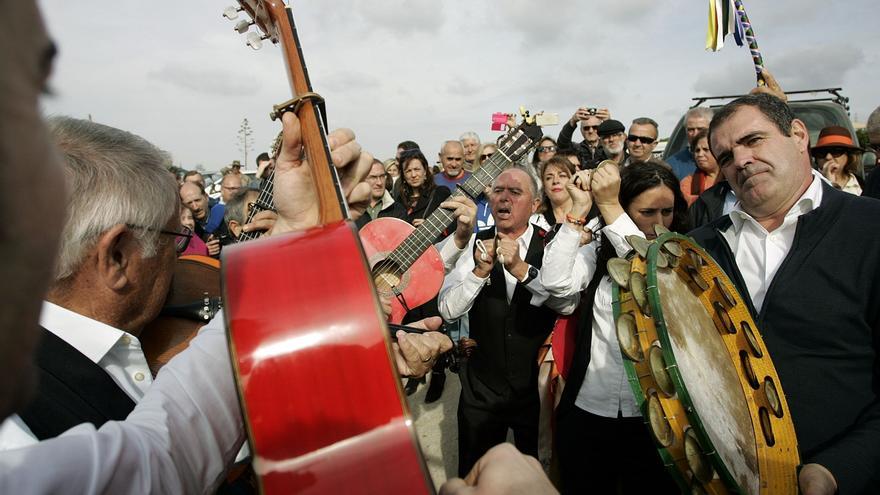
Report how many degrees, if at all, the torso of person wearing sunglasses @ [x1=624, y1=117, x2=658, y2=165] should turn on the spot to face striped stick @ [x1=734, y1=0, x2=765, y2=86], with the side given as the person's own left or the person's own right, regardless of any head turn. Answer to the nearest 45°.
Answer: approximately 45° to the person's own left

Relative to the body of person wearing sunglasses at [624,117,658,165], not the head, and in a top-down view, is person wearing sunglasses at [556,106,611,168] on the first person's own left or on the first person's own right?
on the first person's own right

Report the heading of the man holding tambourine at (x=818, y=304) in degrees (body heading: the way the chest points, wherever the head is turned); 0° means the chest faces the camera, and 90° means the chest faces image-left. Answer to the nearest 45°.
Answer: approximately 45°

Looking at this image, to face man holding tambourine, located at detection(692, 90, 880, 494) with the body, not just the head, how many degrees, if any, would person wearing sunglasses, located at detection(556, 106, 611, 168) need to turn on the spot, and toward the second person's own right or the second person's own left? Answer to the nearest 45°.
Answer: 0° — they already face them
